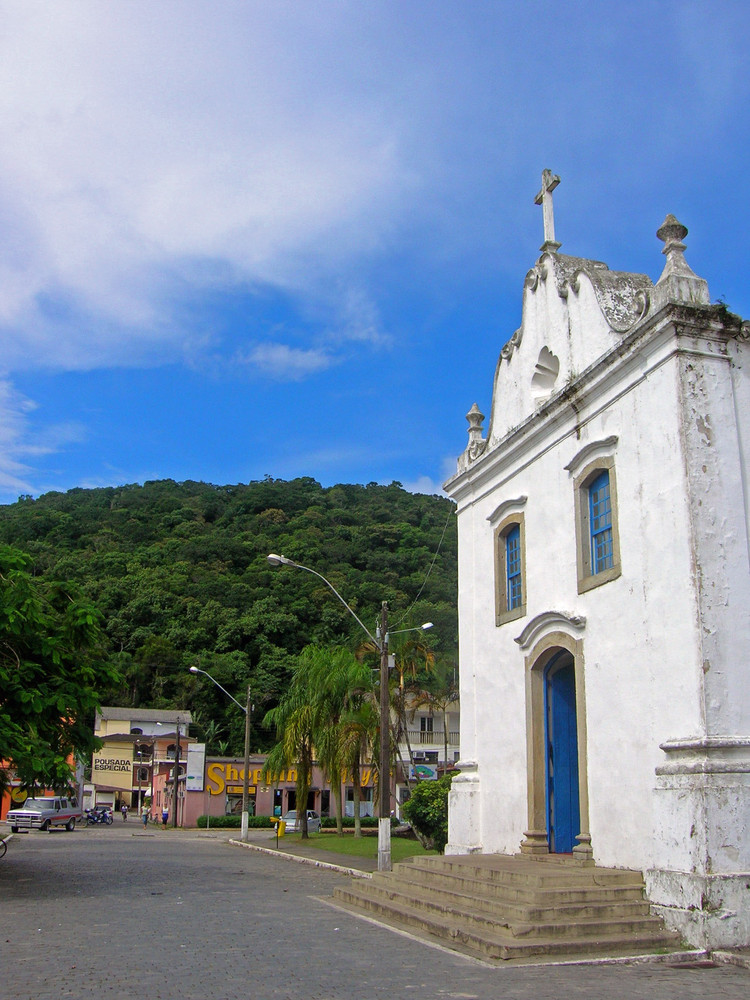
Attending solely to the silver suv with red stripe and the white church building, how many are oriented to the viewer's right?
0

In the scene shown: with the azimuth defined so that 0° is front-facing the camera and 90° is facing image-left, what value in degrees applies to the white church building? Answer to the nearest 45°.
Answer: approximately 45°

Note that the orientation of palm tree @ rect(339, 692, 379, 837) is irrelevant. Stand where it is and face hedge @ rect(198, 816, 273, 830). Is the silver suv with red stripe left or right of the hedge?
left

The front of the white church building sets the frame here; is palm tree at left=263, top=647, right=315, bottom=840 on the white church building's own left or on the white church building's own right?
on the white church building's own right

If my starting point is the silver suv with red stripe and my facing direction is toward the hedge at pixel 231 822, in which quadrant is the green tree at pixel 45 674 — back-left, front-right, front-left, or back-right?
back-right

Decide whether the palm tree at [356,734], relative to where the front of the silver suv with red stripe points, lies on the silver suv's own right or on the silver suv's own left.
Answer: on the silver suv's own left

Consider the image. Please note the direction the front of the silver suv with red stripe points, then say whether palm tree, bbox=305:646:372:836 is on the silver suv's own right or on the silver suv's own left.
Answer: on the silver suv's own left

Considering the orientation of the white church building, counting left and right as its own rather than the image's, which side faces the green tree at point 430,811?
right

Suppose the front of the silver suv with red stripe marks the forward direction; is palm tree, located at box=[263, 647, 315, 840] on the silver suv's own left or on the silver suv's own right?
on the silver suv's own left

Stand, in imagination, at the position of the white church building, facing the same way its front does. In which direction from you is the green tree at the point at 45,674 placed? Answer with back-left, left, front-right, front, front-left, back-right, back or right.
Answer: front-right

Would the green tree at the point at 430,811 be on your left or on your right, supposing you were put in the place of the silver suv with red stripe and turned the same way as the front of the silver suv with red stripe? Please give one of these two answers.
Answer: on your left
